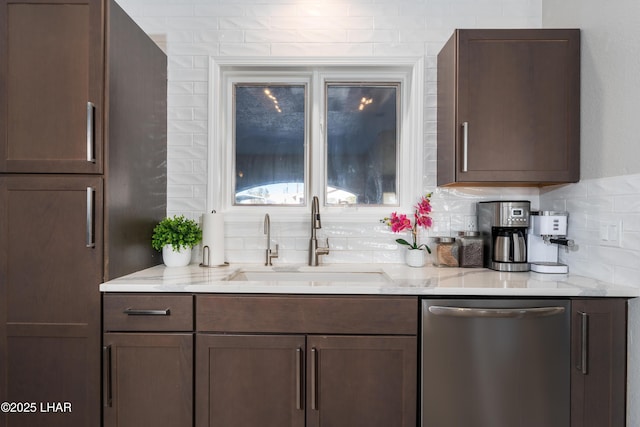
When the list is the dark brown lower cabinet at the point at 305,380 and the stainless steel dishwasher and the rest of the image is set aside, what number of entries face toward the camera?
2

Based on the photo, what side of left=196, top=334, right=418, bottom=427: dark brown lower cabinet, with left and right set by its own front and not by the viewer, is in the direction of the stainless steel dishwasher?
left

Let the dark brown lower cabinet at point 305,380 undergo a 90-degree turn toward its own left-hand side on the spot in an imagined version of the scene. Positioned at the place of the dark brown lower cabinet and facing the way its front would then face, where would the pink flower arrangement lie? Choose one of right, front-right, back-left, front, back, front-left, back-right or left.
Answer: front-left

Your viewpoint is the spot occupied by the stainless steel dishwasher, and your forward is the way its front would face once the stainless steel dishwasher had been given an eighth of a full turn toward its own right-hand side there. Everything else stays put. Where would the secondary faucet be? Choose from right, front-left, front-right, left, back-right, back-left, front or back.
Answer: front-right

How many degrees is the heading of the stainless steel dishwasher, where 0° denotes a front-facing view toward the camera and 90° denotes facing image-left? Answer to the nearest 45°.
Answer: approximately 0°
